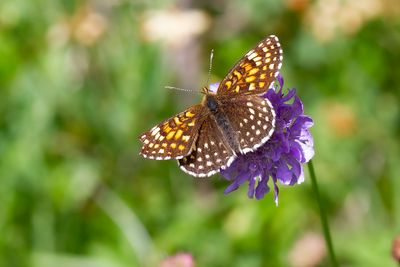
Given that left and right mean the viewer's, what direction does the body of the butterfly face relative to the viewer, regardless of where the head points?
facing away from the viewer and to the left of the viewer
